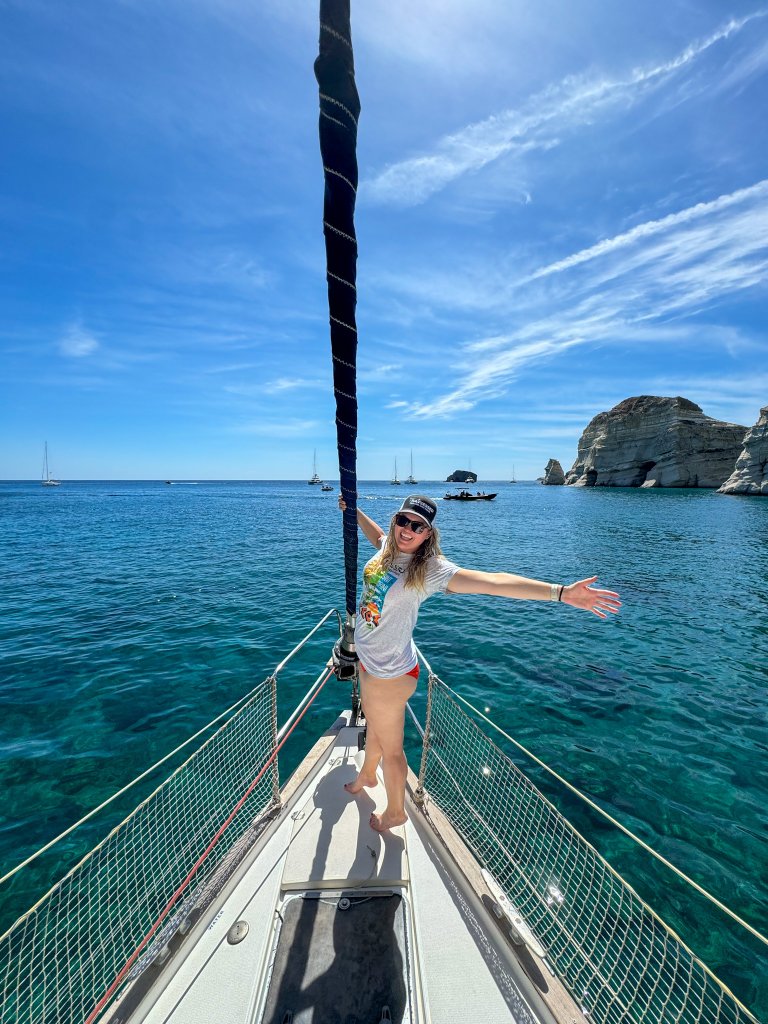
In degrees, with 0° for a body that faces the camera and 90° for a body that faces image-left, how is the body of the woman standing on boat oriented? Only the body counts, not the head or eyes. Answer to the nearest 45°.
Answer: approximately 45°
